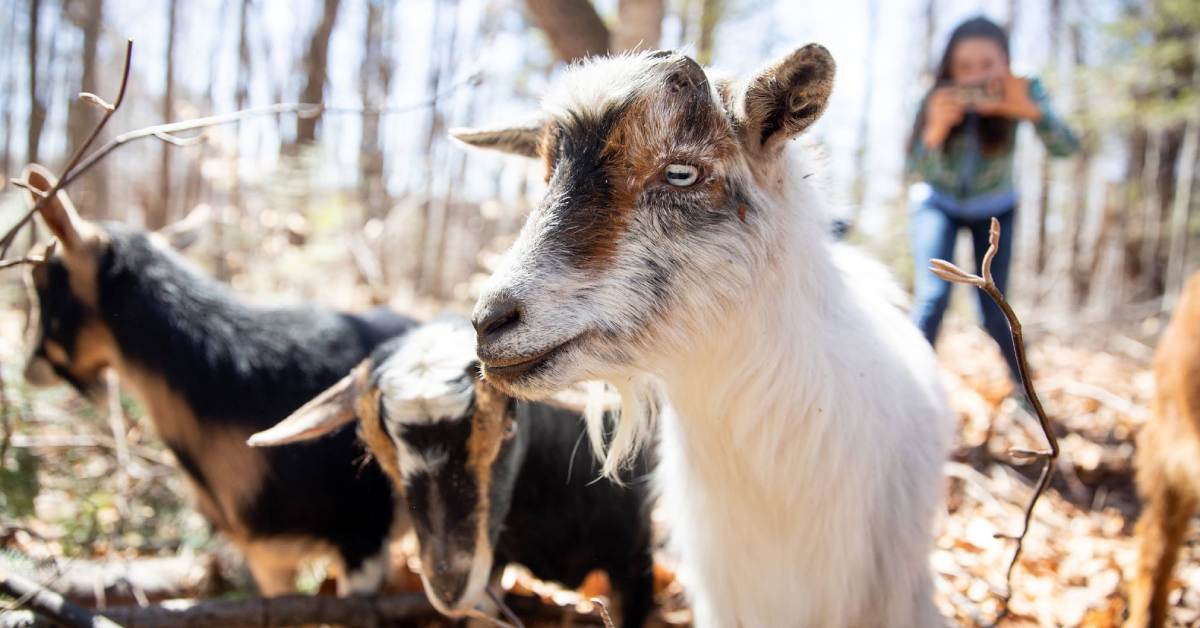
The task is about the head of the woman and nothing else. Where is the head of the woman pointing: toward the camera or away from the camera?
toward the camera

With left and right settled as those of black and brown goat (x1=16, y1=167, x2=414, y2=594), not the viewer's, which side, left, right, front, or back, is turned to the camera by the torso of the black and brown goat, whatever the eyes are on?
left

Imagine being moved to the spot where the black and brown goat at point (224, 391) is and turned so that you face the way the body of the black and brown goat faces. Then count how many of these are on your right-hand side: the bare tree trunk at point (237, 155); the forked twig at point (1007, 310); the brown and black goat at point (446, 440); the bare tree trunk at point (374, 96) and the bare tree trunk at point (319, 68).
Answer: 3

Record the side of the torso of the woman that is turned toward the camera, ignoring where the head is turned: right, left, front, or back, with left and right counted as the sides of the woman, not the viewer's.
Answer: front

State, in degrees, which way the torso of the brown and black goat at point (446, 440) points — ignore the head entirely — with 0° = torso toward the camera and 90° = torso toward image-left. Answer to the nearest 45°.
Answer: approximately 45°

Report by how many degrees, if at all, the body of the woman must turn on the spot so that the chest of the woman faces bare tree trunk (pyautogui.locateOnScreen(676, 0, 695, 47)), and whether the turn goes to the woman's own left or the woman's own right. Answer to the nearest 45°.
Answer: approximately 135° to the woman's own right

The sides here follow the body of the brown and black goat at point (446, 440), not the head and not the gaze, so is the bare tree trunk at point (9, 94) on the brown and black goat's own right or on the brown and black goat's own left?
on the brown and black goat's own right

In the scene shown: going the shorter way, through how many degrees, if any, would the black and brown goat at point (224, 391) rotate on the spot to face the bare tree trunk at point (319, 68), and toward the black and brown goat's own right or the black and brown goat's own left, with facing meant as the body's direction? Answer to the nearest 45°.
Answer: approximately 90° to the black and brown goat's own right

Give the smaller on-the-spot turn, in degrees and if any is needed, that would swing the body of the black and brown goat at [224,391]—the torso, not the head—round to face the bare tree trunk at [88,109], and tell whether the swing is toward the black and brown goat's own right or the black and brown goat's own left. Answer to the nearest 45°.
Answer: approximately 90° to the black and brown goat's own right

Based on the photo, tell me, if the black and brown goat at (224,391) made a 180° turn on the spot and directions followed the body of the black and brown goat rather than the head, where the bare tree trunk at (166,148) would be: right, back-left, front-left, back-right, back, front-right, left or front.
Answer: left

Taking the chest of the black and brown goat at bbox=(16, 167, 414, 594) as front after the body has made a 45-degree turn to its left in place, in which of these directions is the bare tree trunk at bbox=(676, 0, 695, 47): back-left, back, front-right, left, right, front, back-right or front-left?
back

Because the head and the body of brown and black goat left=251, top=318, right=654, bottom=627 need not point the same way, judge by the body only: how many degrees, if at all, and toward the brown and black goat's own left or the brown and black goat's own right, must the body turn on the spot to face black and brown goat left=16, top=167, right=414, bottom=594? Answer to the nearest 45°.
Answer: approximately 90° to the brown and black goat's own right

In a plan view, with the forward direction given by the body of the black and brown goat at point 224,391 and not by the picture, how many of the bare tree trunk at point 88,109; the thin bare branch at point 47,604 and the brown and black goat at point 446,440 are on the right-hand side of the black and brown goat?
1

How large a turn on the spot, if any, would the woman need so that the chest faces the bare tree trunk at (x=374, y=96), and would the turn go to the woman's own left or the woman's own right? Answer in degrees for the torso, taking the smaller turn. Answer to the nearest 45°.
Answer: approximately 135° to the woman's own right

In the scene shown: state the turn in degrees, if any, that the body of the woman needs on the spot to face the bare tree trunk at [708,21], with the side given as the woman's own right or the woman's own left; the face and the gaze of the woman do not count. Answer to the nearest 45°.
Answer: approximately 135° to the woman's own right

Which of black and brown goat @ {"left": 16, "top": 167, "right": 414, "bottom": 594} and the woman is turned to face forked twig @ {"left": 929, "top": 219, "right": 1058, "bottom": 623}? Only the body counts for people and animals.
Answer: the woman

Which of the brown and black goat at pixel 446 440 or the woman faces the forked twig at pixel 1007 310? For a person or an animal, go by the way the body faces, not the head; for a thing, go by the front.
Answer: the woman

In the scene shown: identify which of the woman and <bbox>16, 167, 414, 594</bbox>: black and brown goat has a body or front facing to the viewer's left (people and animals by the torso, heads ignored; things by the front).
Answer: the black and brown goat

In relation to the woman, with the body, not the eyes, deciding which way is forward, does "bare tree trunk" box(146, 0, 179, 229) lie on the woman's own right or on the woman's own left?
on the woman's own right

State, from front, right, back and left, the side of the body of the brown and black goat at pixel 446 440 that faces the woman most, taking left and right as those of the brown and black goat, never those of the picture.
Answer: back
